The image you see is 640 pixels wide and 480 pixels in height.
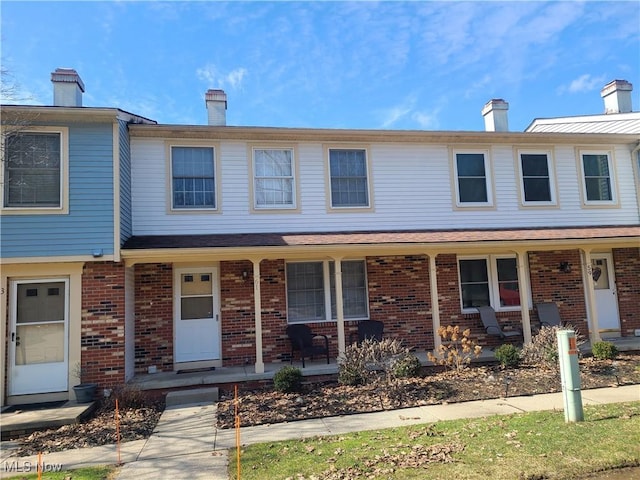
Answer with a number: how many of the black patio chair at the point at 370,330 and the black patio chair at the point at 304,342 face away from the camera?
0

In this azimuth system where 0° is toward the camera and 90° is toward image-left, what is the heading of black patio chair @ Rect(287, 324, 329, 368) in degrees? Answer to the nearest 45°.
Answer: approximately 315°

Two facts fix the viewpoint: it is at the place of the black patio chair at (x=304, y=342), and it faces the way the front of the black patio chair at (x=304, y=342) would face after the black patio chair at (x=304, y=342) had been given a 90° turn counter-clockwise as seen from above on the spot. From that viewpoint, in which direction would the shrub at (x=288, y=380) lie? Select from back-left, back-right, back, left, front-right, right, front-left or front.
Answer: back-right

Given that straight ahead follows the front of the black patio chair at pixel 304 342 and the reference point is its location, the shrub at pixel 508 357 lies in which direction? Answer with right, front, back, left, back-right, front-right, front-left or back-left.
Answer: front-left

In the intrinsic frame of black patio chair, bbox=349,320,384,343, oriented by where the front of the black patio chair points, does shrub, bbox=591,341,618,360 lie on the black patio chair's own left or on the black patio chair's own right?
on the black patio chair's own left

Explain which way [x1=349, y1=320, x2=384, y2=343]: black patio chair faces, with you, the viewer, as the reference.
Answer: facing the viewer and to the left of the viewer

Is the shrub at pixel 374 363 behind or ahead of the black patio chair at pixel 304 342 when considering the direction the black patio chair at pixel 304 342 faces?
ahead

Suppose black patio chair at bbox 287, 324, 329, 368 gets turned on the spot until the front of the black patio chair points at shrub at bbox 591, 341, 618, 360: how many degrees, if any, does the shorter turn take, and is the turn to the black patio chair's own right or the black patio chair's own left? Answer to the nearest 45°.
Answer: approximately 45° to the black patio chair's own left

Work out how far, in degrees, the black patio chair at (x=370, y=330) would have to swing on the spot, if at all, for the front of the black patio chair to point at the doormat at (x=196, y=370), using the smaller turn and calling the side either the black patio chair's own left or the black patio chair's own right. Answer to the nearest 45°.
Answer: approximately 45° to the black patio chair's own right

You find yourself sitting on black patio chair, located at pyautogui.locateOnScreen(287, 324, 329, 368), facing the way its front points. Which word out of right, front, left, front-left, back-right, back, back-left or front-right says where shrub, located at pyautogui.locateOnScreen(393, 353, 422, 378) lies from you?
front

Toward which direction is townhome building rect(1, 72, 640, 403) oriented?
toward the camera

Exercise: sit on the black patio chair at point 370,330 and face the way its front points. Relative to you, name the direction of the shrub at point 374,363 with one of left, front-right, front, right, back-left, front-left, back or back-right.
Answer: front-left
